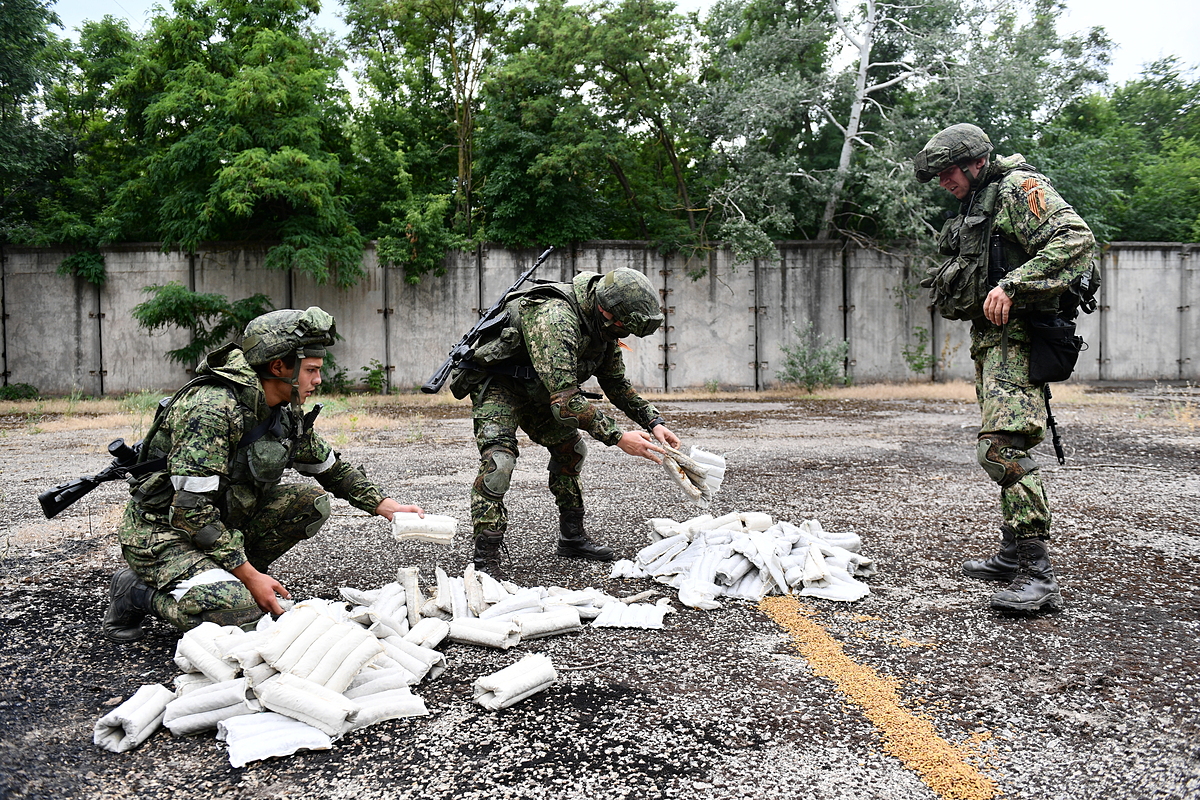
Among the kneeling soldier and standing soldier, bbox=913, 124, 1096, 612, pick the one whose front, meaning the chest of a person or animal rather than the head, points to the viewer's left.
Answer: the standing soldier

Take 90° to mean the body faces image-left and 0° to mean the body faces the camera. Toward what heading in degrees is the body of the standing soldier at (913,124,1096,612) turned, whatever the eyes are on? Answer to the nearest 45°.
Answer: approximately 90°

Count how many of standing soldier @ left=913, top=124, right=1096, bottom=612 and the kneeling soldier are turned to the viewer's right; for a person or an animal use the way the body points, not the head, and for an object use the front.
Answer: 1

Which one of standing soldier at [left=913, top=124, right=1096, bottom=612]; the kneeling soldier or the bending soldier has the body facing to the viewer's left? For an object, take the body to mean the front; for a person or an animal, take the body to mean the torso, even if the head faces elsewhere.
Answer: the standing soldier

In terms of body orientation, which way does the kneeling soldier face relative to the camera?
to the viewer's right

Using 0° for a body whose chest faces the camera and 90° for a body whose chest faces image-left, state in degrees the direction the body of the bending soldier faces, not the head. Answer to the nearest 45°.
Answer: approximately 315°

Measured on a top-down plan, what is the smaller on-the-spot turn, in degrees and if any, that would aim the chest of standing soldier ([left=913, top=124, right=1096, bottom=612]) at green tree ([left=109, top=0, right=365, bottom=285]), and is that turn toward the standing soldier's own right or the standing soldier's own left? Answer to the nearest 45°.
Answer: approximately 45° to the standing soldier's own right

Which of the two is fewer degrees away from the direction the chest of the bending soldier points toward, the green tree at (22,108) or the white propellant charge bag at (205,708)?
the white propellant charge bag

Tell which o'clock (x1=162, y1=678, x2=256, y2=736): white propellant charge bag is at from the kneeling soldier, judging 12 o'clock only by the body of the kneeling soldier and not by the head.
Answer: The white propellant charge bag is roughly at 3 o'clock from the kneeling soldier.
